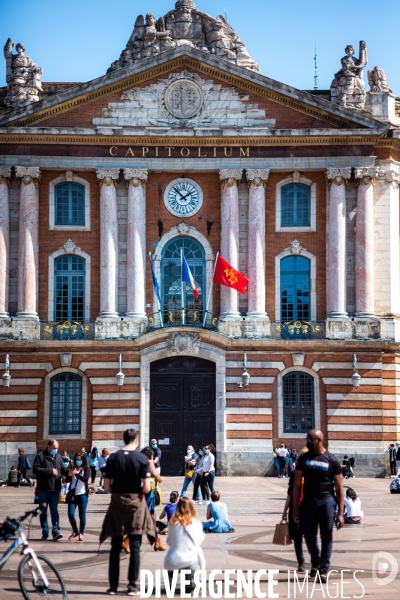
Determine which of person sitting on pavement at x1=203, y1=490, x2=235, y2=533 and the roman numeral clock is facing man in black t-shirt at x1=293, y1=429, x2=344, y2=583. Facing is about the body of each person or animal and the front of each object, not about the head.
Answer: the roman numeral clock

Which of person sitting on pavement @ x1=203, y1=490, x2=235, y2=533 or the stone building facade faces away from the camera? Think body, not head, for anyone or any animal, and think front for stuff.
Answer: the person sitting on pavement

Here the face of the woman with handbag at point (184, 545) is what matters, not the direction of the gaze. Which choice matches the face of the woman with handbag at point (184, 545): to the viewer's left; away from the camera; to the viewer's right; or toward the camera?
away from the camera

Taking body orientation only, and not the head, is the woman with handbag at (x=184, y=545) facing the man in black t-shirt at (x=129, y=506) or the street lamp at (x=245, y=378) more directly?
the street lamp

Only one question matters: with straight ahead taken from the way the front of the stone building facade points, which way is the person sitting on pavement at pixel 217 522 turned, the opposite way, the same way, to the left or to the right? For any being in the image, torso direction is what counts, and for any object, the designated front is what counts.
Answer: the opposite way

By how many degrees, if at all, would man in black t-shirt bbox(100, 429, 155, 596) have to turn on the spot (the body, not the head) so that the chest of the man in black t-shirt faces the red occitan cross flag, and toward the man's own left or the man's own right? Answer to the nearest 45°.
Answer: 0° — they already face it

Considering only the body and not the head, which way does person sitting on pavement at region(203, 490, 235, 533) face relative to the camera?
away from the camera

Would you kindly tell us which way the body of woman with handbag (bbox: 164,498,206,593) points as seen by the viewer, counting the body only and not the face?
away from the camera

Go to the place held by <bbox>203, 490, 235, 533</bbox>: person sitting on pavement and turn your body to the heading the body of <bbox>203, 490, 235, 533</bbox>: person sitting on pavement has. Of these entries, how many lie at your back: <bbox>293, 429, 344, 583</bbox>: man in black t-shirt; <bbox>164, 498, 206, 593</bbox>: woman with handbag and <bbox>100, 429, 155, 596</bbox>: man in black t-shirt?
3

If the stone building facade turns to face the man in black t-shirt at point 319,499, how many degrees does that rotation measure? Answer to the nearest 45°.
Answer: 0° — it already faces them

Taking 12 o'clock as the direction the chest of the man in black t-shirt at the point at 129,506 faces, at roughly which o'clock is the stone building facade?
The stone building facade is roughly at 12 o'clock from the man in black t-shirt.

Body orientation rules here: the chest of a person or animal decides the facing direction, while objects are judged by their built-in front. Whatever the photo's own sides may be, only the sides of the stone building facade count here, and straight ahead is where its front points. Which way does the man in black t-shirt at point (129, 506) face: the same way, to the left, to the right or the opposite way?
the opposite way

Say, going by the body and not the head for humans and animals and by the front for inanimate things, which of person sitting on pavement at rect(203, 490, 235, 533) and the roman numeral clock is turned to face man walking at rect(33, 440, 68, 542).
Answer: the roman numeral clock

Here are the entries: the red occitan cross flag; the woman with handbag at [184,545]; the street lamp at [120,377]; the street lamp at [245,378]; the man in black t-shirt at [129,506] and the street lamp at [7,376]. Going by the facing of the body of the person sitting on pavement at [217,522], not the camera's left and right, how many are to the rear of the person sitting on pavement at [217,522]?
2
